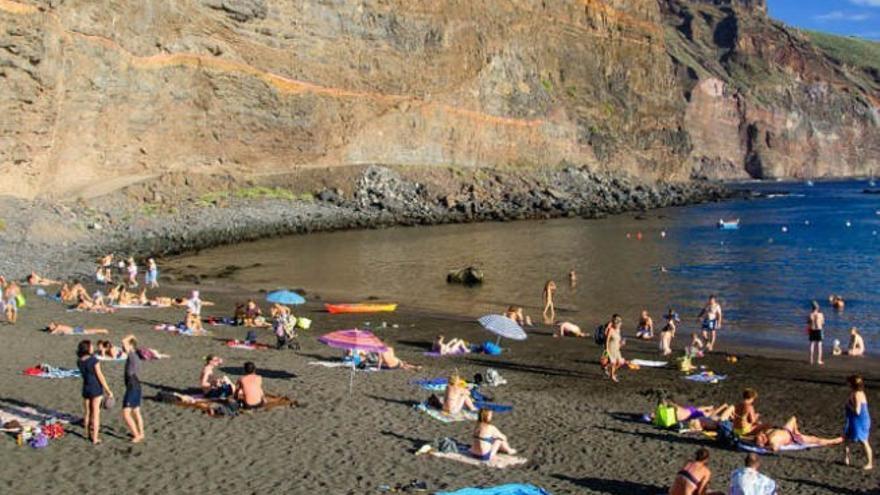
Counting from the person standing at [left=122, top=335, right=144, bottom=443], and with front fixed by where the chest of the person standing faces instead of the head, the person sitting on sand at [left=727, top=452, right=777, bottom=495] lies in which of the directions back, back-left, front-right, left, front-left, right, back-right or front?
back-left

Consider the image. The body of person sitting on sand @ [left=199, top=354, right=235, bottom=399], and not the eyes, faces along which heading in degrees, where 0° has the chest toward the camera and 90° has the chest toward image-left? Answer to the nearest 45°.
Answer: approximately 270°

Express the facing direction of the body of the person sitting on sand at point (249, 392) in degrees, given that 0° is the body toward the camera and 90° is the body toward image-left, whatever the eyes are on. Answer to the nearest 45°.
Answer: approximately 180°

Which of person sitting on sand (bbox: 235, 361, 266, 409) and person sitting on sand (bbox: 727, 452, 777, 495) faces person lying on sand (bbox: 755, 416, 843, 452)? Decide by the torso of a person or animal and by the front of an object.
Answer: person sitting on sand (bbox: 727, 452, 777, 495)

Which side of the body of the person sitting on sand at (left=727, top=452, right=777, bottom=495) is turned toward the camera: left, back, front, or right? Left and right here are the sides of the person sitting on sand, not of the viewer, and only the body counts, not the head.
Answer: back

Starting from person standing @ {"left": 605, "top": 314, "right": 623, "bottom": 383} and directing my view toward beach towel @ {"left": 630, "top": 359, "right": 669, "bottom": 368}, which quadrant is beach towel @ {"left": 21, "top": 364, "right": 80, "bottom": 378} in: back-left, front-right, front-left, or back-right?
back-left

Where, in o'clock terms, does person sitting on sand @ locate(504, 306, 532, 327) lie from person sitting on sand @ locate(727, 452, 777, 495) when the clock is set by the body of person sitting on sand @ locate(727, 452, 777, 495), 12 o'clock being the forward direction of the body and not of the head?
person sitting on sand @ locate(504, 306, 532, 327) is roughly at 11 o'clock from person sitting on sand @ locate(727, 452, 777, 495).

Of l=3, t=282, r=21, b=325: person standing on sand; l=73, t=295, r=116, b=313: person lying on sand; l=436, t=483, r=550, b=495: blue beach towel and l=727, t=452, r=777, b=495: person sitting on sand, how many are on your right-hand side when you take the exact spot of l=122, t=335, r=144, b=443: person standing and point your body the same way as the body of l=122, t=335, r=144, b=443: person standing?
2
